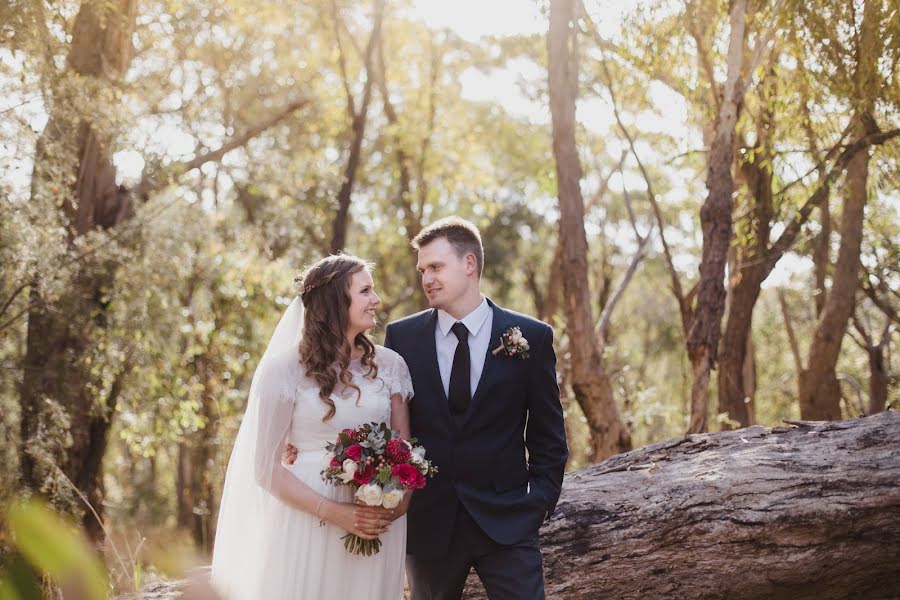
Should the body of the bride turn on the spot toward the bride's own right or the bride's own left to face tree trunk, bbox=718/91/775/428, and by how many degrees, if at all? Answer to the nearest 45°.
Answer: approximately 90° to the bride's own left

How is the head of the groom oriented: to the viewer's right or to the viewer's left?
to the viewer's left

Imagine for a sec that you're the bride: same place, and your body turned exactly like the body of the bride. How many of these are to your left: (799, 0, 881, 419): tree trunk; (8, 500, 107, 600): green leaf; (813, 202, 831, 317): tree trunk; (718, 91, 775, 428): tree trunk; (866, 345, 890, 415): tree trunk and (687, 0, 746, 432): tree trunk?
5

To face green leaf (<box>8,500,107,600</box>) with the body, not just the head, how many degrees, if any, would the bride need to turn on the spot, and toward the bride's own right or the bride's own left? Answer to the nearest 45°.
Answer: approximately 45° to the bride's own right

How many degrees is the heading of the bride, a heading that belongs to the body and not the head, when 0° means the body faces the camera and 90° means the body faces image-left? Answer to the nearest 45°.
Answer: approximately 315°

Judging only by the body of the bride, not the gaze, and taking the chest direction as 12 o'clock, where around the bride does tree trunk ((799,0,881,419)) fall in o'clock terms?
The tree trunk is roughly at 9 o'clock from the bride.

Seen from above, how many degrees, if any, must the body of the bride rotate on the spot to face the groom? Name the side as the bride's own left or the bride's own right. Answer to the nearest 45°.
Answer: approximately 45° to the bride's own left

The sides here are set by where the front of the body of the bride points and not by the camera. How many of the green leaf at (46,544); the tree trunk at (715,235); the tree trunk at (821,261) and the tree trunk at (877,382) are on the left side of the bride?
3

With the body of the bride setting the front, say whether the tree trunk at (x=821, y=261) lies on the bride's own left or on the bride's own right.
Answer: on the bride's own left

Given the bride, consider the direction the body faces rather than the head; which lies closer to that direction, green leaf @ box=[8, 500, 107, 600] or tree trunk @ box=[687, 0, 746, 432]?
the green leaf
